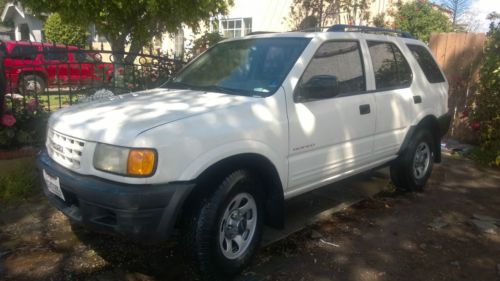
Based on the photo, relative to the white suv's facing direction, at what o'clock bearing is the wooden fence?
The wooden fence is roughly at 6 o'clock from the white suv.

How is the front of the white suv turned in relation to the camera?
facing the viewer and to the left of the viewer

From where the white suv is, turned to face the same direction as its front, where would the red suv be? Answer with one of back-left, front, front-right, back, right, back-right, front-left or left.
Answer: right

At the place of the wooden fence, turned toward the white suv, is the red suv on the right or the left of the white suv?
right
